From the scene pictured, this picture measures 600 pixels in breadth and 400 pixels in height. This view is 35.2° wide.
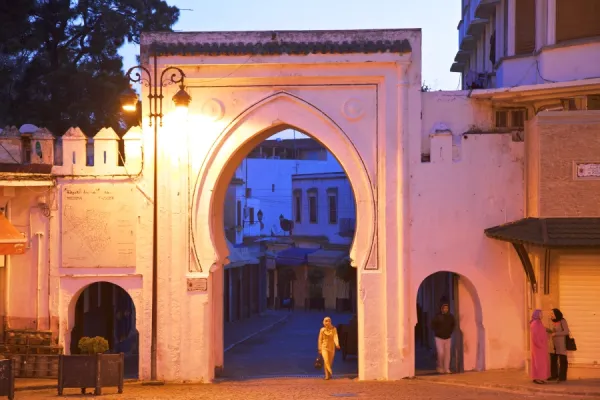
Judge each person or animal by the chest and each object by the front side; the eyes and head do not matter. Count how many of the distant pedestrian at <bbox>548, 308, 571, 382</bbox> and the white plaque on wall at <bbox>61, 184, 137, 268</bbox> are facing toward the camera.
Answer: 1

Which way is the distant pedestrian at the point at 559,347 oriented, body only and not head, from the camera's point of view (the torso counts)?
to the viewer's left

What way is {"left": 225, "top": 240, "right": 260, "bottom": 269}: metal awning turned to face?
to the viewer's right

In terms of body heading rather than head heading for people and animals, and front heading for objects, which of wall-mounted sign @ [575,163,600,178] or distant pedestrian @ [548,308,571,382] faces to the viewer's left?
the distant pedestrian

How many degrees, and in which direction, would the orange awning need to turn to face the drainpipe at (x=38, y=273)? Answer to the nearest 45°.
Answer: approximately 45° to its left

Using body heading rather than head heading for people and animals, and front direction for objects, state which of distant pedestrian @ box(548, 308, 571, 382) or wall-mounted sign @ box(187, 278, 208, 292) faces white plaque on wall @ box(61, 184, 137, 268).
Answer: the distant pedestrian

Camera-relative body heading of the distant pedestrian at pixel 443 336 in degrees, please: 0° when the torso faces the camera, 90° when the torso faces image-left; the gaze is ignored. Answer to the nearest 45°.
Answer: approximately 0°

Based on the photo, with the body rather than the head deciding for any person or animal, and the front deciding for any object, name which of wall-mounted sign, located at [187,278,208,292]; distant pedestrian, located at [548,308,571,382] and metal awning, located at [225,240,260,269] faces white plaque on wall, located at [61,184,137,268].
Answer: the distant pedestrian

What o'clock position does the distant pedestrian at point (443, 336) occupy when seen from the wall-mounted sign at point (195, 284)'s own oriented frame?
The distant pedestrian is roughly at 9 o'clock from the wall-mounted sign.

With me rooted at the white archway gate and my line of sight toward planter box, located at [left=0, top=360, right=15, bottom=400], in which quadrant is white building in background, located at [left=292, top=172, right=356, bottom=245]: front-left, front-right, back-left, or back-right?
back-right

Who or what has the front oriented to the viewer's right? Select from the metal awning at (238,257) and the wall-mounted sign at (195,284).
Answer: the metal awning
